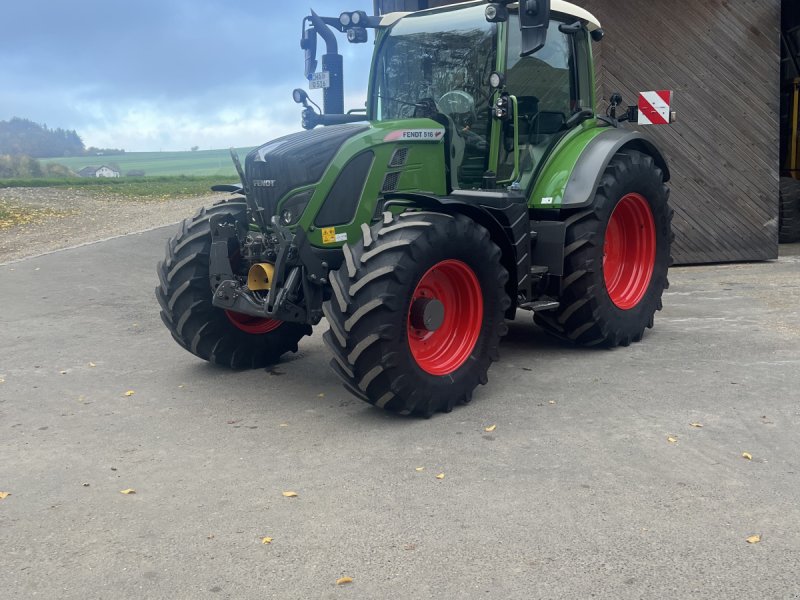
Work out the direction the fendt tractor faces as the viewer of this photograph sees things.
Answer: facing the viewer and to the left of the viewer

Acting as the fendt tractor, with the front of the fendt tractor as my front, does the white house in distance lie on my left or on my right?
on my right
